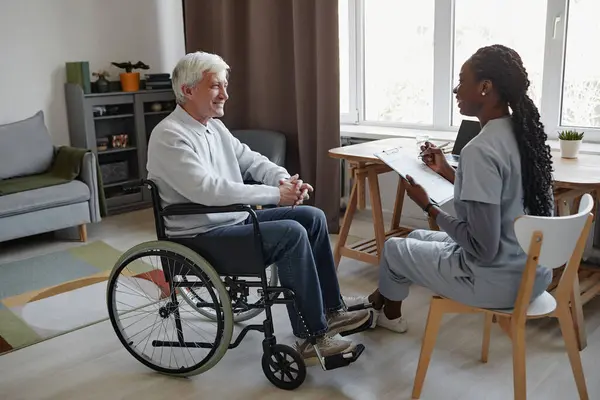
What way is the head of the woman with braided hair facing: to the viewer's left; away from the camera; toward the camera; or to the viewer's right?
to the viewer's left

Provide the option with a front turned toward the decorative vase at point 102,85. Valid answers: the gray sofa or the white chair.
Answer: the white chair

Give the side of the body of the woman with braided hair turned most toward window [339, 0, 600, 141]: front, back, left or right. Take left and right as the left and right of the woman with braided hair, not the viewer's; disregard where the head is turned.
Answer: right

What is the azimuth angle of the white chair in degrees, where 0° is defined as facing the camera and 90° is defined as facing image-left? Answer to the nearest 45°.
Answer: approximately 135°

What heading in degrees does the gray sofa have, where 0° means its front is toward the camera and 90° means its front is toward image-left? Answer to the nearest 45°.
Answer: approximately 315°

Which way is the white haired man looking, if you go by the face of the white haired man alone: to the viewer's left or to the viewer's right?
to the viewer's right

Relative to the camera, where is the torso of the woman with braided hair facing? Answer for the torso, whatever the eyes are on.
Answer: to the viewer's left

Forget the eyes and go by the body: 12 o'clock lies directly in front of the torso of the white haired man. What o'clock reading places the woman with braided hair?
The woman with braided hair is roughly at 1 o'clock from the white haired man.

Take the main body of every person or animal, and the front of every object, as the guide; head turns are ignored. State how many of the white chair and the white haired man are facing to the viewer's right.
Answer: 1

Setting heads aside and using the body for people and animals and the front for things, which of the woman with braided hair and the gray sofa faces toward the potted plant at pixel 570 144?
the gray sofa

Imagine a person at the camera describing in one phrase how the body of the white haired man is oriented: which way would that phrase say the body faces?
to the viewer's right

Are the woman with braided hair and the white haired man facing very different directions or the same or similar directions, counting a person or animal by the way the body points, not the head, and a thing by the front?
very different directions

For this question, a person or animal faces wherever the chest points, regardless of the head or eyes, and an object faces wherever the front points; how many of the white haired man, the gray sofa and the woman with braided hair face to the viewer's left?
1

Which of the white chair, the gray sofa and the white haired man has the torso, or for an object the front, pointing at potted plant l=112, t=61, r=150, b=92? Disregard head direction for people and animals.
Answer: the white chair

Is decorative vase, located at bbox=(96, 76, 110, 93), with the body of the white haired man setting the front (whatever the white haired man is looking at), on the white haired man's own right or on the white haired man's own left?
on the white haired man's own left

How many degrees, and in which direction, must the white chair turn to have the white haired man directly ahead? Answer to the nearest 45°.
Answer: approximately 45° to its left

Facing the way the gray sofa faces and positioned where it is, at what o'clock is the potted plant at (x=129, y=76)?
The potted plant is roughly at 9 o'clock from the gray sofa.

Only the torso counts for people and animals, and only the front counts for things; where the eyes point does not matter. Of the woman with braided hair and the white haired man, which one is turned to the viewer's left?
the woman with braided hair

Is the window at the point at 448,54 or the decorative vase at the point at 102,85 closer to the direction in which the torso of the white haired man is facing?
the window
